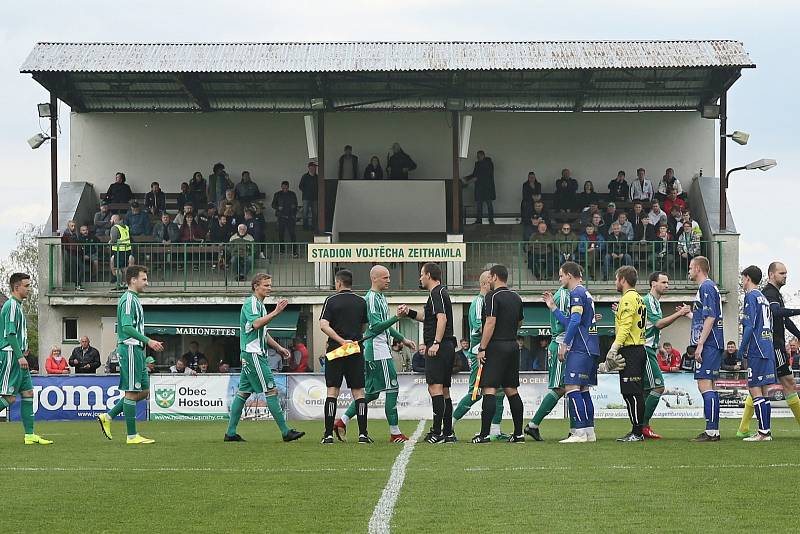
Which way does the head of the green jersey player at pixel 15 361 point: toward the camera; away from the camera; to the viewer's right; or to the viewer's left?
to the viewer's right

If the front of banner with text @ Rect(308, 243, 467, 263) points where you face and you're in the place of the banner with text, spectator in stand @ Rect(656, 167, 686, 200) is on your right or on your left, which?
on your left

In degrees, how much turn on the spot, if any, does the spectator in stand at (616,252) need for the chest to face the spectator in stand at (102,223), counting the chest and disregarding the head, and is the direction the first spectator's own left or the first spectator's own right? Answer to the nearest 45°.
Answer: approximately 90° to the first spectator's own right

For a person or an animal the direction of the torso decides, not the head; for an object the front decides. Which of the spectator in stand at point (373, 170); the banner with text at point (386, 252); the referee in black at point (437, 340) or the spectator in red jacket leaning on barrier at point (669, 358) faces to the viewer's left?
the referee in black

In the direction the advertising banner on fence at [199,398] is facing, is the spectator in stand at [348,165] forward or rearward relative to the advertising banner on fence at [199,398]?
rearward

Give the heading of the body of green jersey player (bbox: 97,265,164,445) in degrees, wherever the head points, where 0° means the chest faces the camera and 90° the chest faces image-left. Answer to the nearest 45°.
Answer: approximately 270°

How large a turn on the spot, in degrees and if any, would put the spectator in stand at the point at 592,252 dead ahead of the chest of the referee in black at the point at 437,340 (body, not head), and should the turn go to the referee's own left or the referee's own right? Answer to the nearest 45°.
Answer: approximately 90° to the referee's own right

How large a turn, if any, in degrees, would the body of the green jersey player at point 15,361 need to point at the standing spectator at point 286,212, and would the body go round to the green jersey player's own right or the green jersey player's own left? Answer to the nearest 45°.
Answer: approximately 45° to the green jersey player's own left

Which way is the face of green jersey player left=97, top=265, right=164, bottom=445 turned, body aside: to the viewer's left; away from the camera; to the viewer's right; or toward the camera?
to the viewer's right

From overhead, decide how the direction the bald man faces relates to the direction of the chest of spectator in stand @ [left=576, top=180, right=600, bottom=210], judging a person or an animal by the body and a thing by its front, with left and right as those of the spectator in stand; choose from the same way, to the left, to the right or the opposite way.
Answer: to the left
